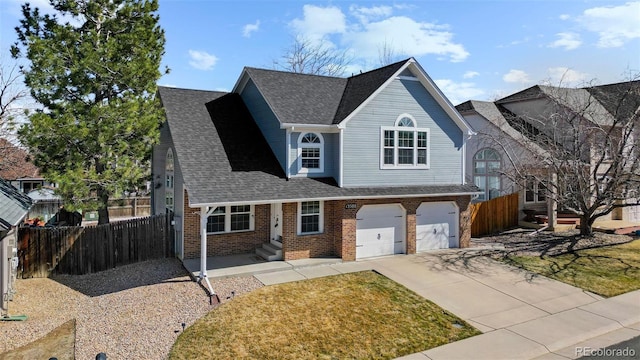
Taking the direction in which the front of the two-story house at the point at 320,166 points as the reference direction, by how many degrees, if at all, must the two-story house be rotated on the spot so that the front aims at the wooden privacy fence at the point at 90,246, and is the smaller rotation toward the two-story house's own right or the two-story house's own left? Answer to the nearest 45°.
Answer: approximately 135° to the two-story house's own right

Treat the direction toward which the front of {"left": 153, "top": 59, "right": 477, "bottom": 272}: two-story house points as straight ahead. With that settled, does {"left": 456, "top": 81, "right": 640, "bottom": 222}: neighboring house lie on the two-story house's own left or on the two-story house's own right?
on the two-story house's own left

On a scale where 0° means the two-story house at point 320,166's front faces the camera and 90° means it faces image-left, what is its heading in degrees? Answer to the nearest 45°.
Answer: approximately 315°

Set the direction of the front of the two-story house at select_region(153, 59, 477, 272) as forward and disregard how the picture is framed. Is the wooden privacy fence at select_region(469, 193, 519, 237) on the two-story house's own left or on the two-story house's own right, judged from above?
on the two-story house's own left

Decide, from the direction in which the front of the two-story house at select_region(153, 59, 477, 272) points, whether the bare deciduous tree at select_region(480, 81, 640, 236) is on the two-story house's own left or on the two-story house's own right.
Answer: on the two-story house's own left

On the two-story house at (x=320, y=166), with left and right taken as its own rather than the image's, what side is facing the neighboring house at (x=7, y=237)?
right
